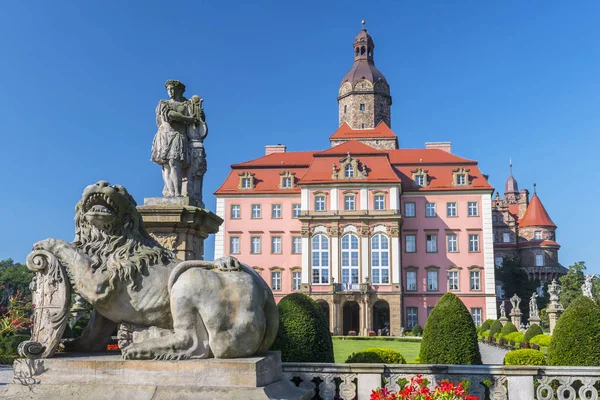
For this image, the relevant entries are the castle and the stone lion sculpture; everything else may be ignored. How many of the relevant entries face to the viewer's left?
1

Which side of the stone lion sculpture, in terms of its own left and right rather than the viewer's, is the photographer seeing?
left

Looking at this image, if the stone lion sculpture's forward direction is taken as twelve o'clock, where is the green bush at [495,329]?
The green bush is roughly at 4 o'clock from the stone lion sculpture.

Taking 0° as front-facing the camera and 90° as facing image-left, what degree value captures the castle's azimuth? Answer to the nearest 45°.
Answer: approximately 0°

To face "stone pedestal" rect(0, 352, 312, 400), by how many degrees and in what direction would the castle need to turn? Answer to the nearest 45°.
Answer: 0° — it already faces it

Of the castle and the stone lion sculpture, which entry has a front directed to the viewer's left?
the stone lion sculpture

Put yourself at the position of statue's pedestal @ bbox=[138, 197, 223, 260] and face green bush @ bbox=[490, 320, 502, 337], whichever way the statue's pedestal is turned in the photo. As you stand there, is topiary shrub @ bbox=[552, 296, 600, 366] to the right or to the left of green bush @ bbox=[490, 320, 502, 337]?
right

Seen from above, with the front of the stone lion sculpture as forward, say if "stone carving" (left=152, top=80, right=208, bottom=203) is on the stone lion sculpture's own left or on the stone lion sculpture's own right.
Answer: on the stone lion sculpture's own right

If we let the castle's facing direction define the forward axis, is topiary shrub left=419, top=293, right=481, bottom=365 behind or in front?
in front

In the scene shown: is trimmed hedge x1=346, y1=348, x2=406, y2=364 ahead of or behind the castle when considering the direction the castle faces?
ahead

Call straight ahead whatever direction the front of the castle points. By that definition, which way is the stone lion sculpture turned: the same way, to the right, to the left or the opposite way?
to the right

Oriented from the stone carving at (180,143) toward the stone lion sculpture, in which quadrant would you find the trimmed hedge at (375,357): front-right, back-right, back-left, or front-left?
back-left
